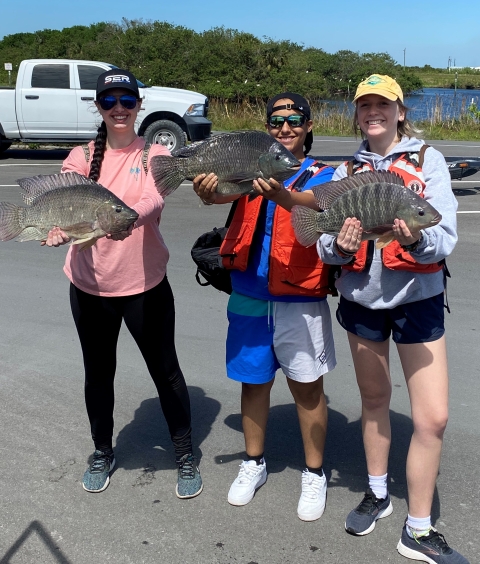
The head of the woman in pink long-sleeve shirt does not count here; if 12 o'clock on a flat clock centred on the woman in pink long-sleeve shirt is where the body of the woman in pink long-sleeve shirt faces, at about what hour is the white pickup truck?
The white pickup truck is roughly at 6 o'clock from the woman in pink long-sleeve shirt.

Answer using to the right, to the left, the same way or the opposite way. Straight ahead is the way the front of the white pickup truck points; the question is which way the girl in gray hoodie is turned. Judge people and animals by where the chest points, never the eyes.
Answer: to the right

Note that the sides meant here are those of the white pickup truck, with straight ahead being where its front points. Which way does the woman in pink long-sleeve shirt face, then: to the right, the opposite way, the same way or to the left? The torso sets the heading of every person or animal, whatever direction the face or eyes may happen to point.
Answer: to the right

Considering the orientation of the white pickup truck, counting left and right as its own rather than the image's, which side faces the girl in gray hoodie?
right

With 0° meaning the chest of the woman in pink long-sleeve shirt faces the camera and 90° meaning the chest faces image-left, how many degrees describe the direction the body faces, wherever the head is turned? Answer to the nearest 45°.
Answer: approximately 0°

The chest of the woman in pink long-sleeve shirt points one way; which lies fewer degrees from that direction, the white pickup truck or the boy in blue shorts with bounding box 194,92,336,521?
the boy in blue shorts

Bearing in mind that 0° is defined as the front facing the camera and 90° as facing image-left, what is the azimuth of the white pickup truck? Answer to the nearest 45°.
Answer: approximately 270°
